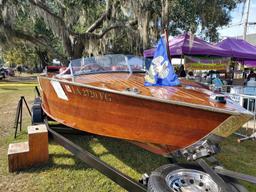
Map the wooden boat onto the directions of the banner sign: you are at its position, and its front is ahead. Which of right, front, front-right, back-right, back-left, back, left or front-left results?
front

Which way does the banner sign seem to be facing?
toward the camera

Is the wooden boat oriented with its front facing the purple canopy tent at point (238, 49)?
no

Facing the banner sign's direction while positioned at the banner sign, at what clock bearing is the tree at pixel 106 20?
The tree is roughly at 4 o'clock from the banner sign.

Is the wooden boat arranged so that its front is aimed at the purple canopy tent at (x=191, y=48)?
no

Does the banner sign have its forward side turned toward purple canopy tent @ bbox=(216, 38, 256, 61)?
no

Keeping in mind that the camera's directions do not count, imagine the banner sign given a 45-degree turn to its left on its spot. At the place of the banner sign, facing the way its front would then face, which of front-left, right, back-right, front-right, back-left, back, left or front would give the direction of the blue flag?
front-right
